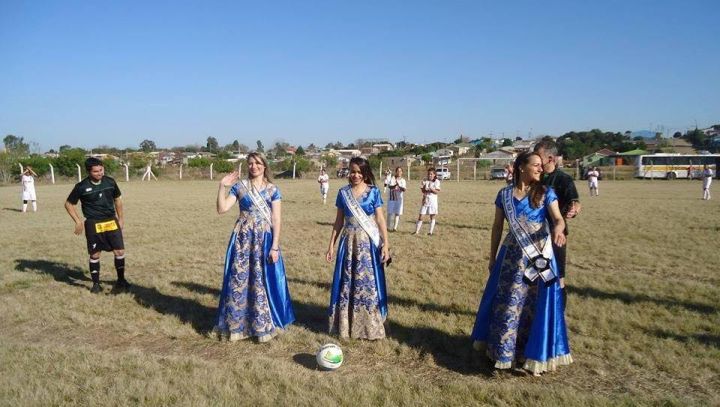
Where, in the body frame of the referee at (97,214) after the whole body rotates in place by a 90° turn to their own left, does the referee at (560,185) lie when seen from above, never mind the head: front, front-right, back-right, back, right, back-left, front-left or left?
front-right

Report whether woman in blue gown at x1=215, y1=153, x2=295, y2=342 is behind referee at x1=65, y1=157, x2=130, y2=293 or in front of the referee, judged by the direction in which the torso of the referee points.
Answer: in front

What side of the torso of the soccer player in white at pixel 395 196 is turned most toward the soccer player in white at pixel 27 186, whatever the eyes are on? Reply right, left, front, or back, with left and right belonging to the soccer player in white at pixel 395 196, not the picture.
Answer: right

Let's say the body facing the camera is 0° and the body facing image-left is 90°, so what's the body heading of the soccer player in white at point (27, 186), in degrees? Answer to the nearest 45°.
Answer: approximately 0°

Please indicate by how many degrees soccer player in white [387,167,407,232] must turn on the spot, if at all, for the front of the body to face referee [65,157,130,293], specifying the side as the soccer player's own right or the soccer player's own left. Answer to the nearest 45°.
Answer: approximately 45° to the soccer player's own right

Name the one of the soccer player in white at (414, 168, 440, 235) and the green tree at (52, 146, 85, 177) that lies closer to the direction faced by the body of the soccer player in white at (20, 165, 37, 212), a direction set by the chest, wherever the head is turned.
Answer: the soccer player in white
